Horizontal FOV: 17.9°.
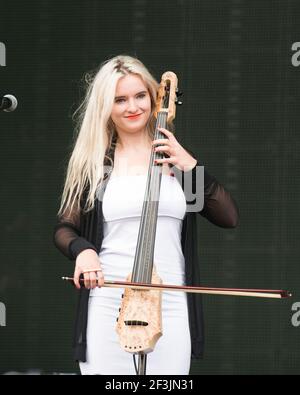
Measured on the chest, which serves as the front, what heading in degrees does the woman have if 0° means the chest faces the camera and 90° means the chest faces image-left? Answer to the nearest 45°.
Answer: approximately 0°
